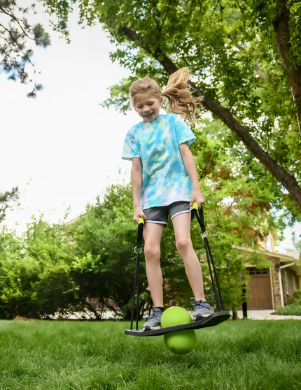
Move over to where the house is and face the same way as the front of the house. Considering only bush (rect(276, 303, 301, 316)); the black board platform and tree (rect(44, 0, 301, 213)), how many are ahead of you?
3

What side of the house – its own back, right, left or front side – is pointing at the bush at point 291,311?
front

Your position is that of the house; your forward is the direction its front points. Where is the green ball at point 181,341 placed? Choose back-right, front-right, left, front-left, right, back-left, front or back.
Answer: front

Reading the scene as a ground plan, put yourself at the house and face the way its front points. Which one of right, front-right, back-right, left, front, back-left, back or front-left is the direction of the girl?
front

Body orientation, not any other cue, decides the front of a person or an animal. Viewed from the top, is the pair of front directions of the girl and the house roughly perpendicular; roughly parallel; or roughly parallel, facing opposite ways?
roughly parallel

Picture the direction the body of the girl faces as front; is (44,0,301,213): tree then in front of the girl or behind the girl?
behind

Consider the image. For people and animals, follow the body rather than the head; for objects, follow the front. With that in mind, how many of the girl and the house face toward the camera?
2

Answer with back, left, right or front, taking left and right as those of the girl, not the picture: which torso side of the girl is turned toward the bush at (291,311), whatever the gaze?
back

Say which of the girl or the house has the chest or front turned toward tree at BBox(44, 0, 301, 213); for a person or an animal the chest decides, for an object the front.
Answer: the house

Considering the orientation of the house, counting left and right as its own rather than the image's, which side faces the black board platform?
front

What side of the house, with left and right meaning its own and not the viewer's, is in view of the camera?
front

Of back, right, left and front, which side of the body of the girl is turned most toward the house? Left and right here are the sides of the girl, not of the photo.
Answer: back

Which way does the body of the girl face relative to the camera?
toward the camera
